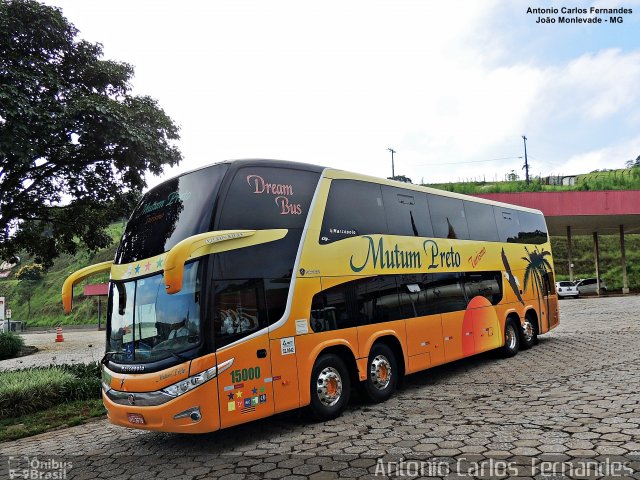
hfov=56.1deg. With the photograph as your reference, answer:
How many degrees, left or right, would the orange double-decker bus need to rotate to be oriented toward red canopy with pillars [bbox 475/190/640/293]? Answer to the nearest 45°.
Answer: approximately 180°

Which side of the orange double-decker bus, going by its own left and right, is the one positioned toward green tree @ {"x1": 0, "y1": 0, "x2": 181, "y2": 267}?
right

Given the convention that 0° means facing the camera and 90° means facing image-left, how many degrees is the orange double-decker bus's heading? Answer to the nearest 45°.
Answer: approximately 45°

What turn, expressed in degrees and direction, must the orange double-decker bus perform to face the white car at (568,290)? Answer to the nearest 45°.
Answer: approximately 180°
